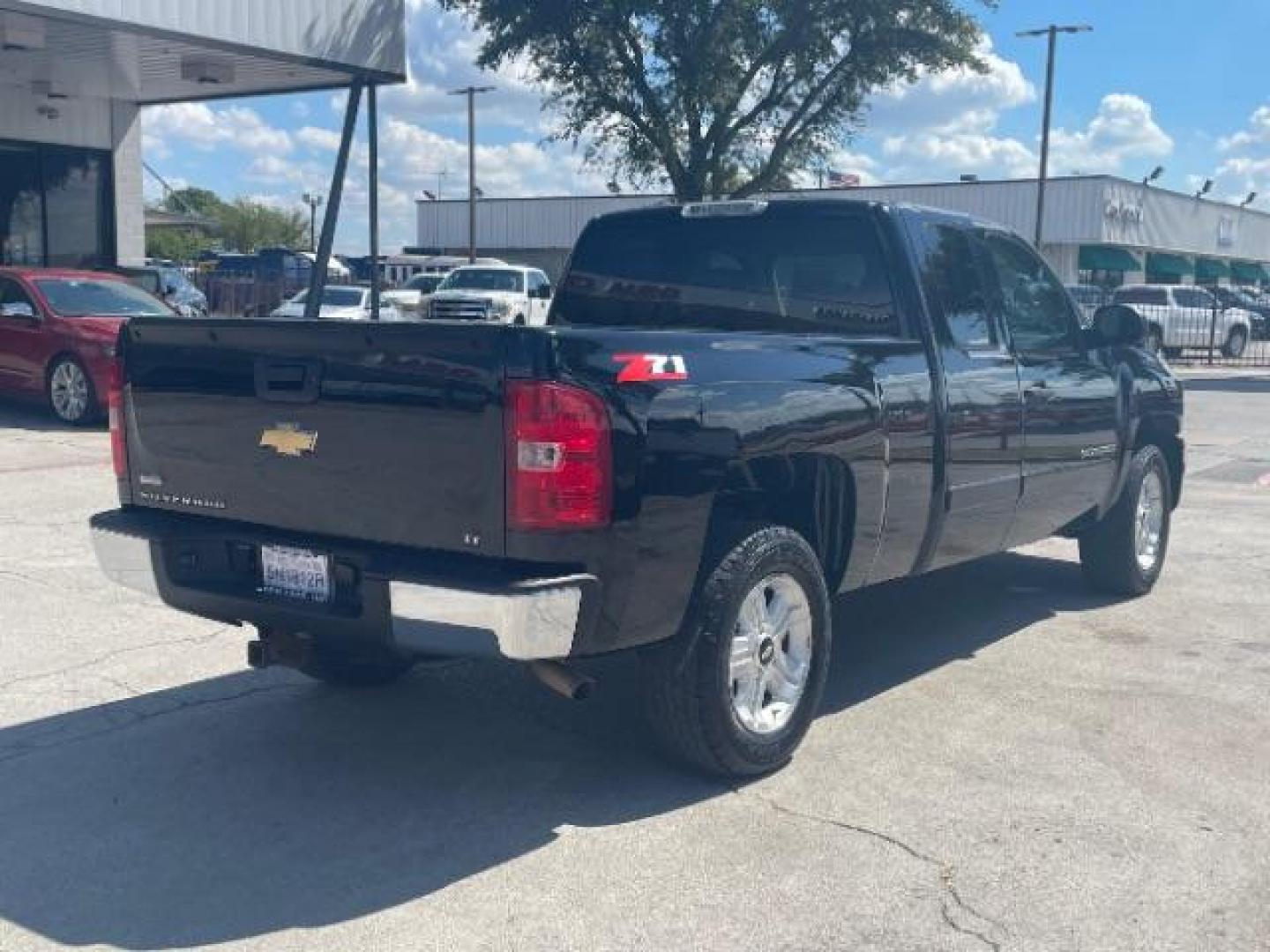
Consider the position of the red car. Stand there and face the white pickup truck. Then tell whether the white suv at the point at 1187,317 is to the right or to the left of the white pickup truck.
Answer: right

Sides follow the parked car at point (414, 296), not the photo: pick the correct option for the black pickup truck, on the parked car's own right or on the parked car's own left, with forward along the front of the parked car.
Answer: on the parked car's own left

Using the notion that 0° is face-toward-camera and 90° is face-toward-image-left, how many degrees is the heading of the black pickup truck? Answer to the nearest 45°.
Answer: approximately 225°

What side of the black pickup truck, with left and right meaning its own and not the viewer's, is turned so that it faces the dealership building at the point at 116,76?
left

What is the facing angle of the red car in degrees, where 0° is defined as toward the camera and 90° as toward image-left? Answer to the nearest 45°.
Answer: approximately 315°

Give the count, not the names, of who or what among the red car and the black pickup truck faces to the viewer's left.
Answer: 0

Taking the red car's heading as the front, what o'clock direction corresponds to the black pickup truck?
The black pickup truck is roughly at 1 o'clock from the red car.

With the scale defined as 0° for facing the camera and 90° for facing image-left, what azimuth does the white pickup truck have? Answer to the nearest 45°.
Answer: approximately 45°

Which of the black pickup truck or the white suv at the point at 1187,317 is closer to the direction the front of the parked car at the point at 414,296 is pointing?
the black pickup truck

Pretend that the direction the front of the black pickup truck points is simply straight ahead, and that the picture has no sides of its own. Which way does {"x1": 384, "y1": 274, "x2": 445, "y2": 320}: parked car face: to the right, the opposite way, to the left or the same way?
the opposite way

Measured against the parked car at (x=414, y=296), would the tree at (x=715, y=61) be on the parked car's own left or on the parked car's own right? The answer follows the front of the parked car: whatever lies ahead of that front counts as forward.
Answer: on the parked car's own left

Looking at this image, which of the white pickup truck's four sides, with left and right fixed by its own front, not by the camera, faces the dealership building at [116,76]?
front
